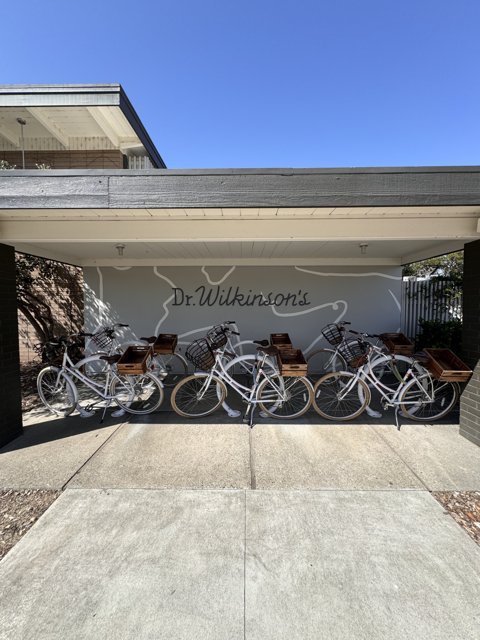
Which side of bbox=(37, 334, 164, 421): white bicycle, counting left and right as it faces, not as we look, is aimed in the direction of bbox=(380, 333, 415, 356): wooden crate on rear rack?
back

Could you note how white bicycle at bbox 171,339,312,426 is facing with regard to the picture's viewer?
facing to the left of the viewer

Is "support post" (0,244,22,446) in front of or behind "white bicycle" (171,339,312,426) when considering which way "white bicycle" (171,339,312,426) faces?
in front

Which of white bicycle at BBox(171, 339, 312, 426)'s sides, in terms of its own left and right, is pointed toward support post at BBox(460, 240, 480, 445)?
back

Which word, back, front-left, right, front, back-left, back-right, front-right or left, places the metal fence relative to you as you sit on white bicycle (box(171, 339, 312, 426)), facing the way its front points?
back-right

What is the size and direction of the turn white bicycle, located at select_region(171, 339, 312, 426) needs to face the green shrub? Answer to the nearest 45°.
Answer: approximately 135° to its right

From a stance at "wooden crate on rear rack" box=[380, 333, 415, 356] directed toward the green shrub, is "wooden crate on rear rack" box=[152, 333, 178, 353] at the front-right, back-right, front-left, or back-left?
back-left

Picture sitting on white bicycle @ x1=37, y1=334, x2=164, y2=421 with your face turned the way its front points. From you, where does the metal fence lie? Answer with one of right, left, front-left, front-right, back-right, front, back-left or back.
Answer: back

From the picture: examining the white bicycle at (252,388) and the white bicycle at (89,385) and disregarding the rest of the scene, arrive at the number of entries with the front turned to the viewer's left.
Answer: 2

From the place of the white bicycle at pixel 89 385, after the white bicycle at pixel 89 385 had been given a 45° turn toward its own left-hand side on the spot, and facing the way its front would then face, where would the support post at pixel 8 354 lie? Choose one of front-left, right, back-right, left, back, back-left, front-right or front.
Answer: front

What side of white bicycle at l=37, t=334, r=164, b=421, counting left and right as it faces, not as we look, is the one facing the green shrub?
back

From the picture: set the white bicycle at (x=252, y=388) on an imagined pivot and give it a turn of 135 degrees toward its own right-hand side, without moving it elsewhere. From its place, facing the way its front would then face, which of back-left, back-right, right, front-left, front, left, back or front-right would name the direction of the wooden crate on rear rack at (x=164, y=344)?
left

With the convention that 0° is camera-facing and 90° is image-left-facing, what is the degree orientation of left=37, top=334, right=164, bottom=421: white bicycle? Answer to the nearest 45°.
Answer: approximately 90°
